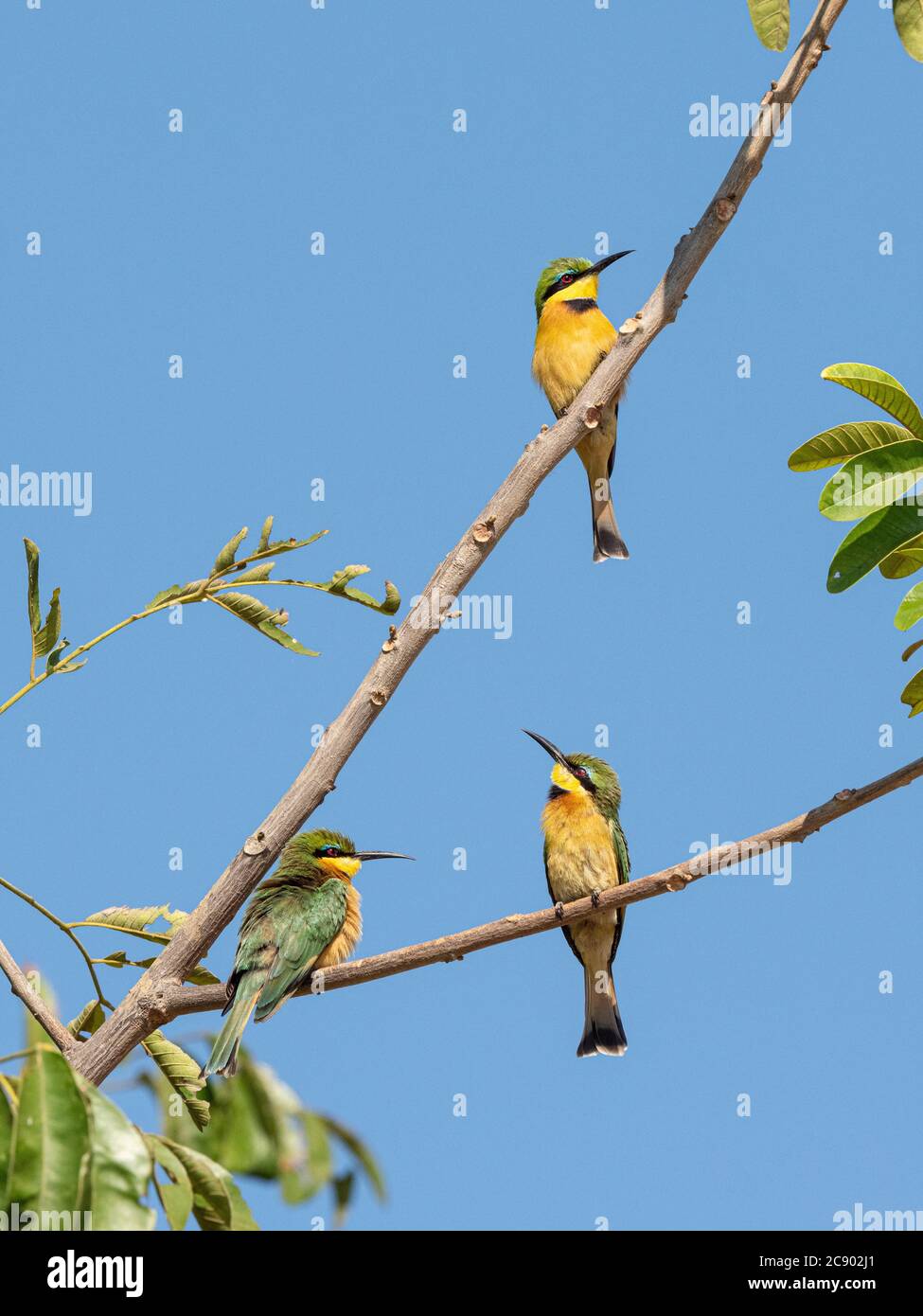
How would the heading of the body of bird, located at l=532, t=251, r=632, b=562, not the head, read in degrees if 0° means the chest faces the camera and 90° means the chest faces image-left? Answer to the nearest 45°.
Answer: approximately 0°

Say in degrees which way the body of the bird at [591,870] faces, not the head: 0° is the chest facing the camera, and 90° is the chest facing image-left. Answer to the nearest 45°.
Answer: approximately 45°
